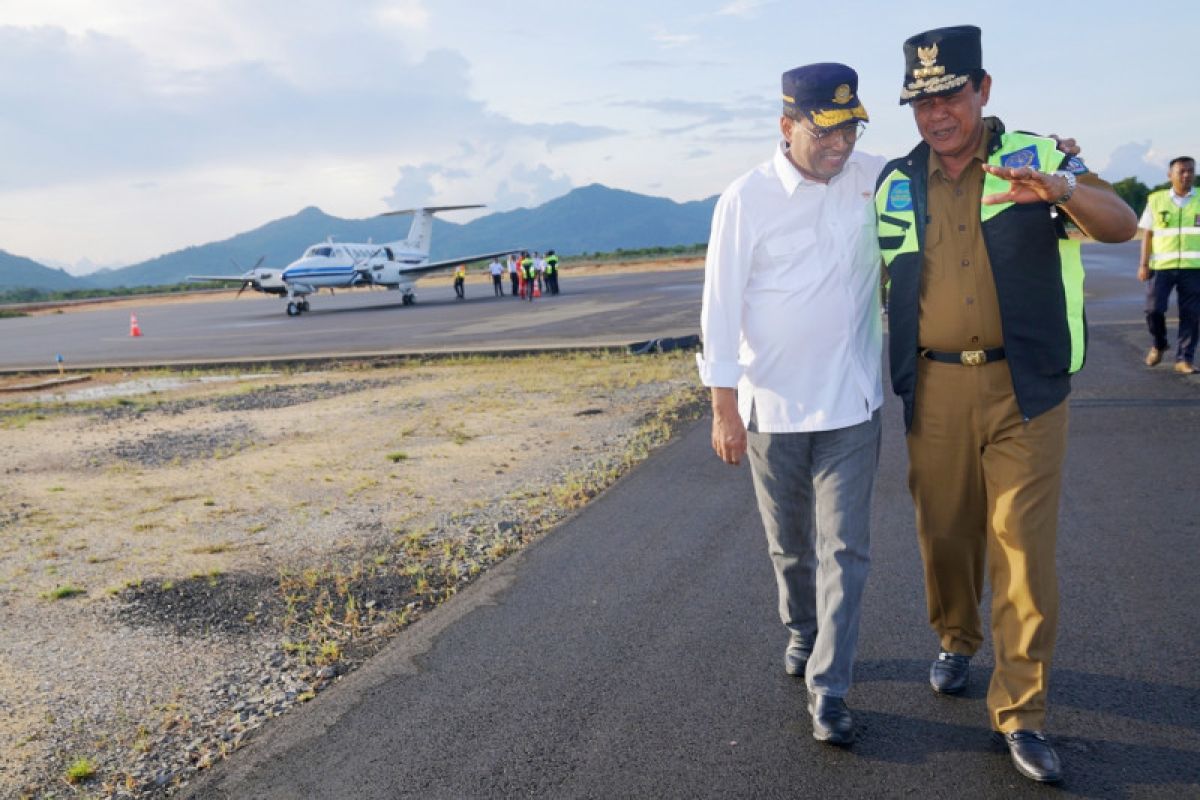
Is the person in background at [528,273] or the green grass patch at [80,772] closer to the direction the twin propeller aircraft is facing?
the green grass patch

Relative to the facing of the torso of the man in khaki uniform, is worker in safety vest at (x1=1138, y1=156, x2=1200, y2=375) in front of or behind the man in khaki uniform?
behind

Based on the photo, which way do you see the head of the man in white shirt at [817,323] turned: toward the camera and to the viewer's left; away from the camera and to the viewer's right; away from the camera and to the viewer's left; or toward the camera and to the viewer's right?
toward the camera and to the viewer's right

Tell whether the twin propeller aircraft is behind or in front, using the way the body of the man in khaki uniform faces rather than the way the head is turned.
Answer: behind

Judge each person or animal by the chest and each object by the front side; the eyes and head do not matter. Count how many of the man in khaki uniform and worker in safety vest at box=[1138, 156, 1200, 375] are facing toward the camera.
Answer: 2

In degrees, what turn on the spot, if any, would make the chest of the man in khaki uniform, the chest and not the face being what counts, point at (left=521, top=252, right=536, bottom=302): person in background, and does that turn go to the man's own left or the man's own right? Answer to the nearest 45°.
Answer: approximately 135° to the man's own right

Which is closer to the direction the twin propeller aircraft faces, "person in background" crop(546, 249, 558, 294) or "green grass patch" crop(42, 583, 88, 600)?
the green grass patch

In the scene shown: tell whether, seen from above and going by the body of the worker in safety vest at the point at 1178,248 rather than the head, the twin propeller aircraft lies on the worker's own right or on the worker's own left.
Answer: on the worker's own right

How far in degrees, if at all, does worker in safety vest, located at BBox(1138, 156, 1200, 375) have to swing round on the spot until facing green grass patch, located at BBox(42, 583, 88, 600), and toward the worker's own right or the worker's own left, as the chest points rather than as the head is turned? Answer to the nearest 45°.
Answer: approximately 45° to the worker's own right

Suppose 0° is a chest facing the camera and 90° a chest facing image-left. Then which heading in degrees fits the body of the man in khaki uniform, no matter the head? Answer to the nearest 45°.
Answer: approximately 0°

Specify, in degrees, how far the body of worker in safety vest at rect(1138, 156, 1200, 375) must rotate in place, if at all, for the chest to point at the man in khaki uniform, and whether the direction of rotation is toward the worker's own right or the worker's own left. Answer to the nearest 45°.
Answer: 0° — they already face them
